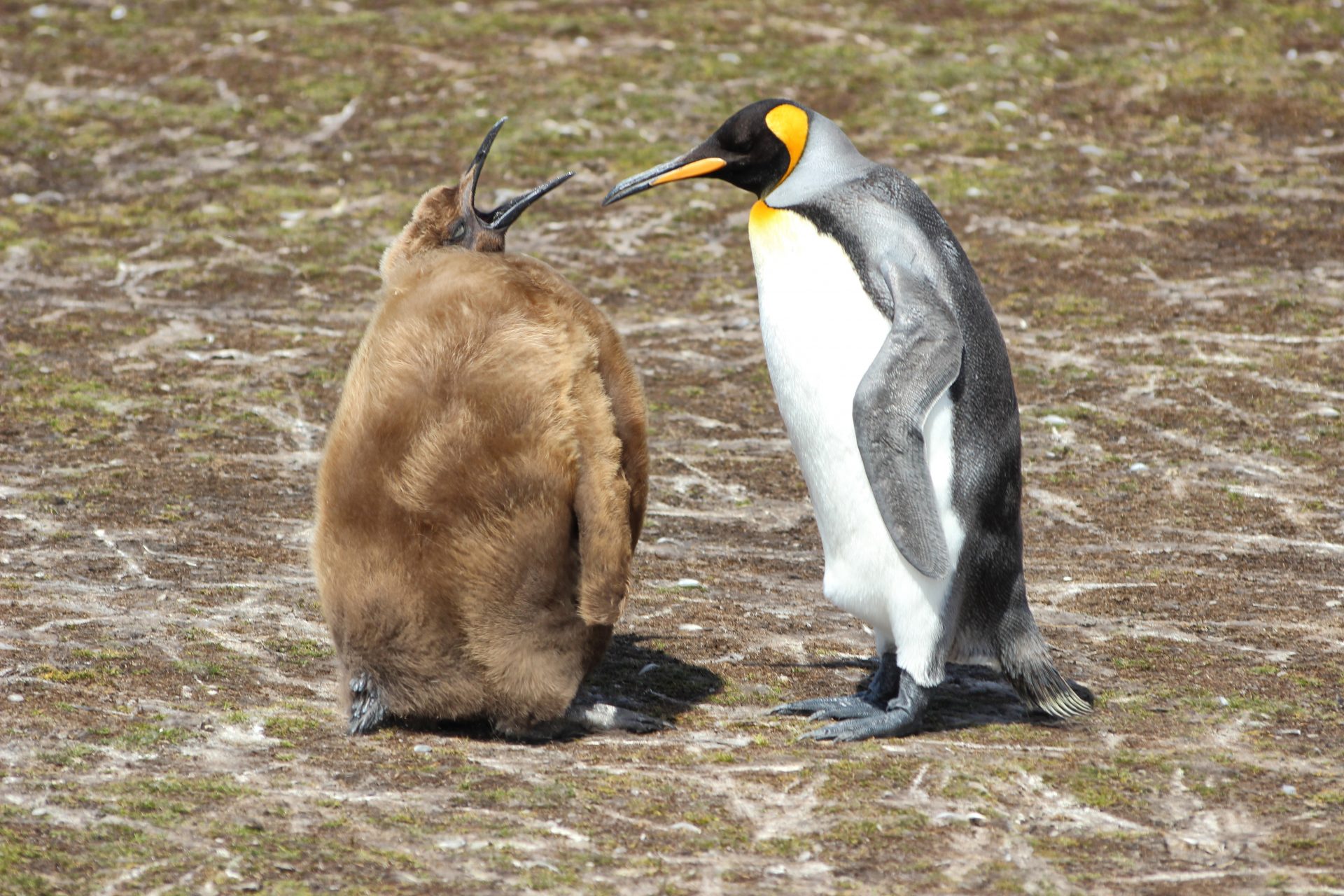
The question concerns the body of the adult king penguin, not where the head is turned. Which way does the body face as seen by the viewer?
to the viewer's left
